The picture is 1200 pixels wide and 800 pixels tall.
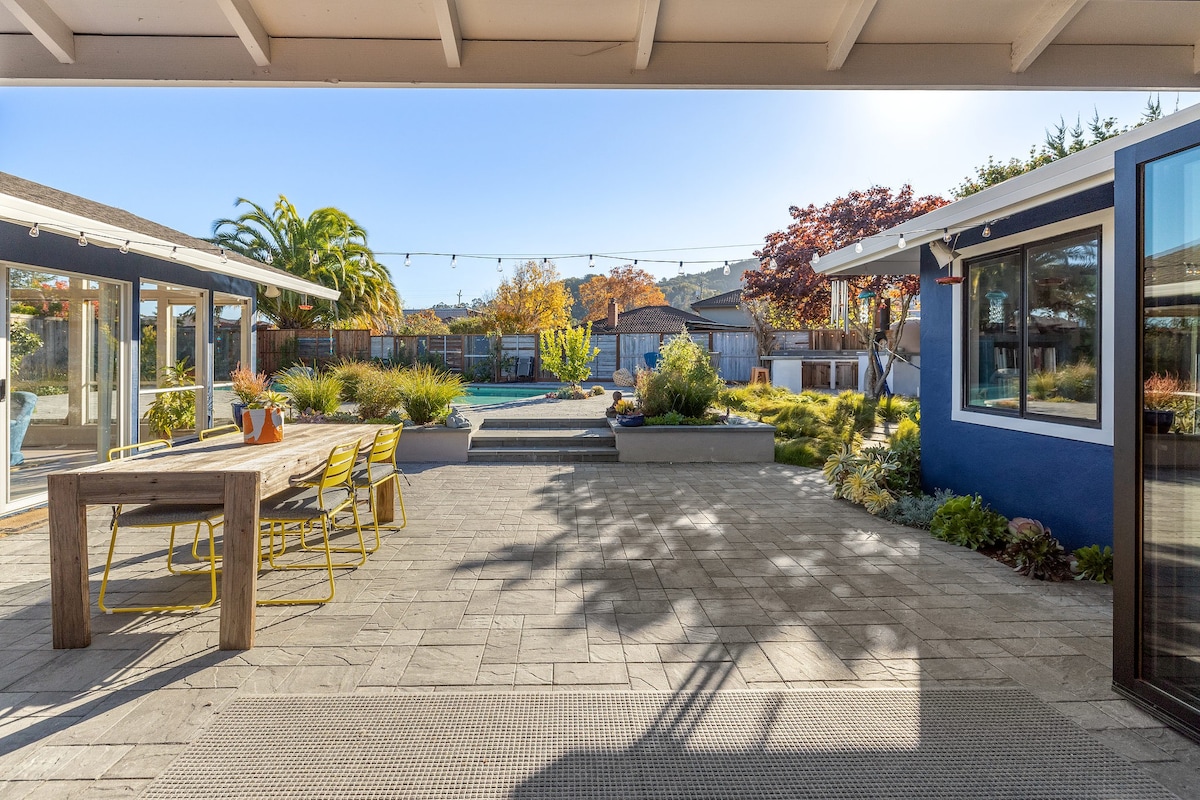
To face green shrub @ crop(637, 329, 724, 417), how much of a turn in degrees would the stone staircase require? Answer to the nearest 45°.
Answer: approximately 90° to its left

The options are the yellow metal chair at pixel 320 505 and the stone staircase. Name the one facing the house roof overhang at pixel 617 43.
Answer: the stone staircase

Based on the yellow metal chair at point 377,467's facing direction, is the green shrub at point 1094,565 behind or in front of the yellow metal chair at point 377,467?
behind

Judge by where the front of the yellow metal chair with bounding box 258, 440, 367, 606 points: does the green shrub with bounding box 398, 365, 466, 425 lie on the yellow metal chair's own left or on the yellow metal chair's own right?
on the yellow metal chair's own right

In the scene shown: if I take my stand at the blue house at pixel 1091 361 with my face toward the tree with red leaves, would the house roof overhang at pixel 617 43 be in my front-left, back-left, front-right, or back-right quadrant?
back-left

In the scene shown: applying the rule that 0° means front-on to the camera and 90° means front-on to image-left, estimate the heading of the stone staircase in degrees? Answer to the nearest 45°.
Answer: approximately 0°

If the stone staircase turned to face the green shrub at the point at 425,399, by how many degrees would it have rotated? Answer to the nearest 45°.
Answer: approximately 90° to its right

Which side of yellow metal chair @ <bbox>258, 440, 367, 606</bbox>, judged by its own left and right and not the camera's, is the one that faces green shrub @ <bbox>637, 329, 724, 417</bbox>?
right

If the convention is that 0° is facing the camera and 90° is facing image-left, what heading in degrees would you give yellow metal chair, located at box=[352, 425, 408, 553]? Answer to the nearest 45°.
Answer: approximately 135°

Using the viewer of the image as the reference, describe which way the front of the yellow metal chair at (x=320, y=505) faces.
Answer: facing away from the viewer and to the left of the viewer
